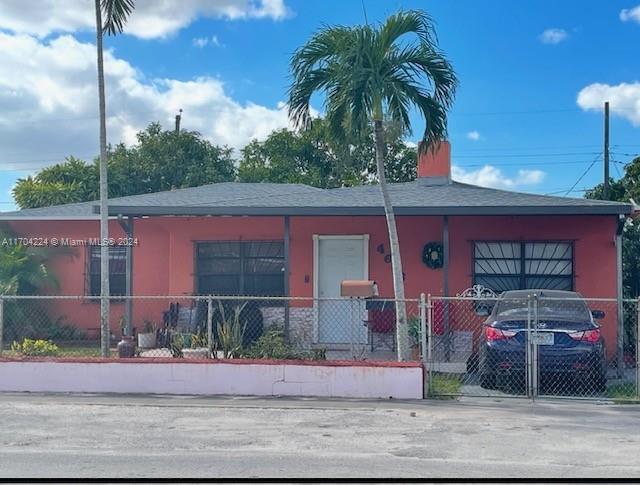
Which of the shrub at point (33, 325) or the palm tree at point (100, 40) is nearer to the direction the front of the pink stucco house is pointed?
the palm tree

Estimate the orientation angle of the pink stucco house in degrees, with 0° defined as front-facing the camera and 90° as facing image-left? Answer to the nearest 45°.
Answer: approximately 0°

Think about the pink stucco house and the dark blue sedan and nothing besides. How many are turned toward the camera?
1

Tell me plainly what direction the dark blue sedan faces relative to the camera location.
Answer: facing away from the viewer

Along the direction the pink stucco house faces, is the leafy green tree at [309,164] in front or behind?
behind

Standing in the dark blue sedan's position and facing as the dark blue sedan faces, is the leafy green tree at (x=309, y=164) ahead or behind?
ahead

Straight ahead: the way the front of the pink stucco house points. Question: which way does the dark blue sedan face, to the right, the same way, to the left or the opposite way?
the opposite way

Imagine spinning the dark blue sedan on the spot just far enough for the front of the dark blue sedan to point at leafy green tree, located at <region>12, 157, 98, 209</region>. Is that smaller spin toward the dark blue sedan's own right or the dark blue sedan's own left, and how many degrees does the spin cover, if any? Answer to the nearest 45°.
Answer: approximately 45° to the dark blue sedan's own left

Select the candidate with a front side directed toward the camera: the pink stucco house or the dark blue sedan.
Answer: the pink stucco house

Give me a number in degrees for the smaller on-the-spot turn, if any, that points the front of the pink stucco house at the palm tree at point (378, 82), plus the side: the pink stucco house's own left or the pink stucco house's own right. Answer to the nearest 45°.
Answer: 0° — it already faces it

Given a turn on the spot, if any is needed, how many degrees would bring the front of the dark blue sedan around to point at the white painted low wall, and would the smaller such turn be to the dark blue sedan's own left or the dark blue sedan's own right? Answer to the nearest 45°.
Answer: approximately 90° to the dark blue sedan's own left
